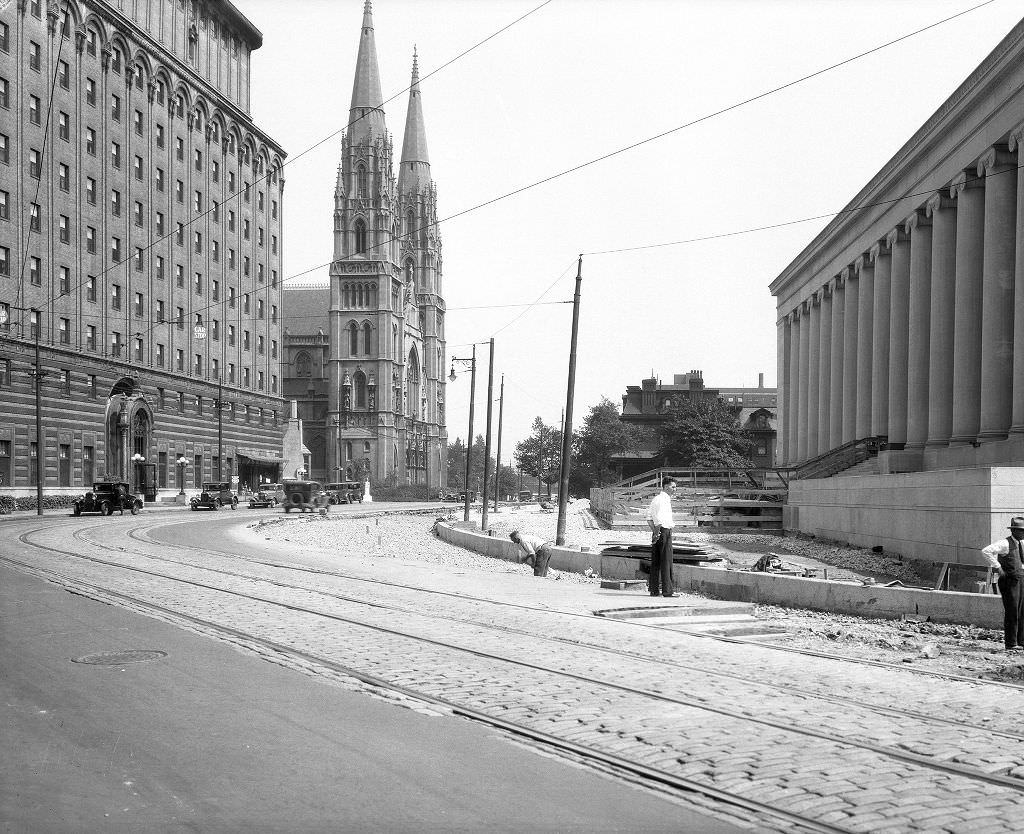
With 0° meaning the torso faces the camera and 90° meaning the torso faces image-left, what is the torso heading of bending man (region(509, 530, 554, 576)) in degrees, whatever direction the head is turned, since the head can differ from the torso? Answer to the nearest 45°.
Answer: approximately 90°

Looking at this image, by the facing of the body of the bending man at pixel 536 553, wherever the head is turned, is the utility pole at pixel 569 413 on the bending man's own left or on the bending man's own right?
on the bending man's own right

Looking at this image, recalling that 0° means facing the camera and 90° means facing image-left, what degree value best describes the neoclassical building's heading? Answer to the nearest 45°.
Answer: approximately 45°
